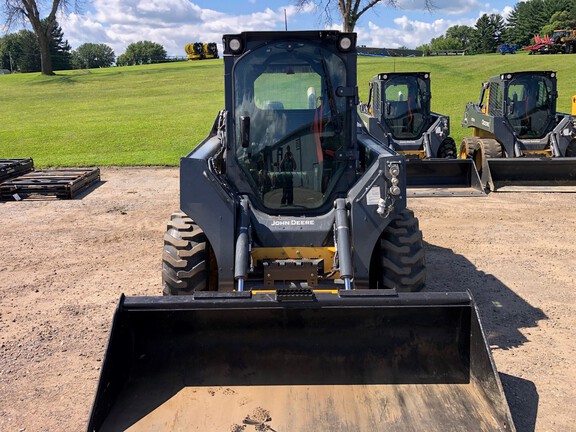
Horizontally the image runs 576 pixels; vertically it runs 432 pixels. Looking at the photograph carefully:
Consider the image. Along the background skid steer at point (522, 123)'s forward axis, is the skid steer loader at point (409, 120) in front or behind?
behind

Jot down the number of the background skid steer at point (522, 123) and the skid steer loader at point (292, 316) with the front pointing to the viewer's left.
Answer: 0

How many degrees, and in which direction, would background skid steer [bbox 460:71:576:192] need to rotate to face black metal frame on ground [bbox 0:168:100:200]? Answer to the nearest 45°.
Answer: approximately 90° to its right

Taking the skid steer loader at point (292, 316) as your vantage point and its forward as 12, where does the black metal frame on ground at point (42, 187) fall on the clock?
The black metal frame on ground is roughly at 5 o'clock from the skid steer loader.

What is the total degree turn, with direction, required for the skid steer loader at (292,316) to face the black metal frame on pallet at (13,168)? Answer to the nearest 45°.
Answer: approximately 135° to its right

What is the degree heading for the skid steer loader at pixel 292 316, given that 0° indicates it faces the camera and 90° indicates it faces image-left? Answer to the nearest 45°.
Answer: approximately 0°

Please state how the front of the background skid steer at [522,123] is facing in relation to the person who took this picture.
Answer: facing the viewer and to the right of the viewer

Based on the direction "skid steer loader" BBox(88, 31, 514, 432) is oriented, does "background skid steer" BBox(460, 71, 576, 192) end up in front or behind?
behind
